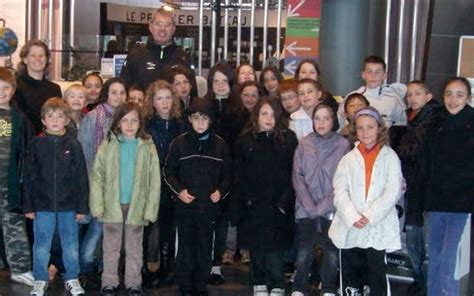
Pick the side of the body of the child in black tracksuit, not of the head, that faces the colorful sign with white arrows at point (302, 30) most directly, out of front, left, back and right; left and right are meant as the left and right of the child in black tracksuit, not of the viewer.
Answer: back

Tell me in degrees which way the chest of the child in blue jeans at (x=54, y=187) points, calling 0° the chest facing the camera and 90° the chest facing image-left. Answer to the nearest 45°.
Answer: approximately 0°

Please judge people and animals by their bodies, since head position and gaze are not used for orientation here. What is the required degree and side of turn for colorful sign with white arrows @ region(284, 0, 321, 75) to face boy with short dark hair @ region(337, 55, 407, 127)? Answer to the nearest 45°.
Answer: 0° — it already faces them

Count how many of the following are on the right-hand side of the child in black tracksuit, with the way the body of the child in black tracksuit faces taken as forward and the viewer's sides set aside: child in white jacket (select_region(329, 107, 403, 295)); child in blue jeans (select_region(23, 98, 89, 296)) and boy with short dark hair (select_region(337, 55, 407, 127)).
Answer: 1

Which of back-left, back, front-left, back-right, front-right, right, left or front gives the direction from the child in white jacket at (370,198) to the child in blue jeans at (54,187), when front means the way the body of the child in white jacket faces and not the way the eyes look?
right

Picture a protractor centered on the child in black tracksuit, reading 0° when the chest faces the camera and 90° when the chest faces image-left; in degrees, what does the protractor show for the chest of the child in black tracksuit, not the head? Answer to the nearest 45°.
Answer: approximately 0°

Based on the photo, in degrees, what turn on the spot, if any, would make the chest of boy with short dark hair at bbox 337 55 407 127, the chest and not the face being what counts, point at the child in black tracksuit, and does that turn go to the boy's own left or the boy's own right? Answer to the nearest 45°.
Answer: approximately 45° to the boy's own right

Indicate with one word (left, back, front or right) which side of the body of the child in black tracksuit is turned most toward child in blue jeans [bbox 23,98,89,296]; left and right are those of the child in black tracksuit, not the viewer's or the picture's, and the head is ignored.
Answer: right

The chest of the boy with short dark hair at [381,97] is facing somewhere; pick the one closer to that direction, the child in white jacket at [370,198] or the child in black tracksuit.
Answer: the child in white jacket
